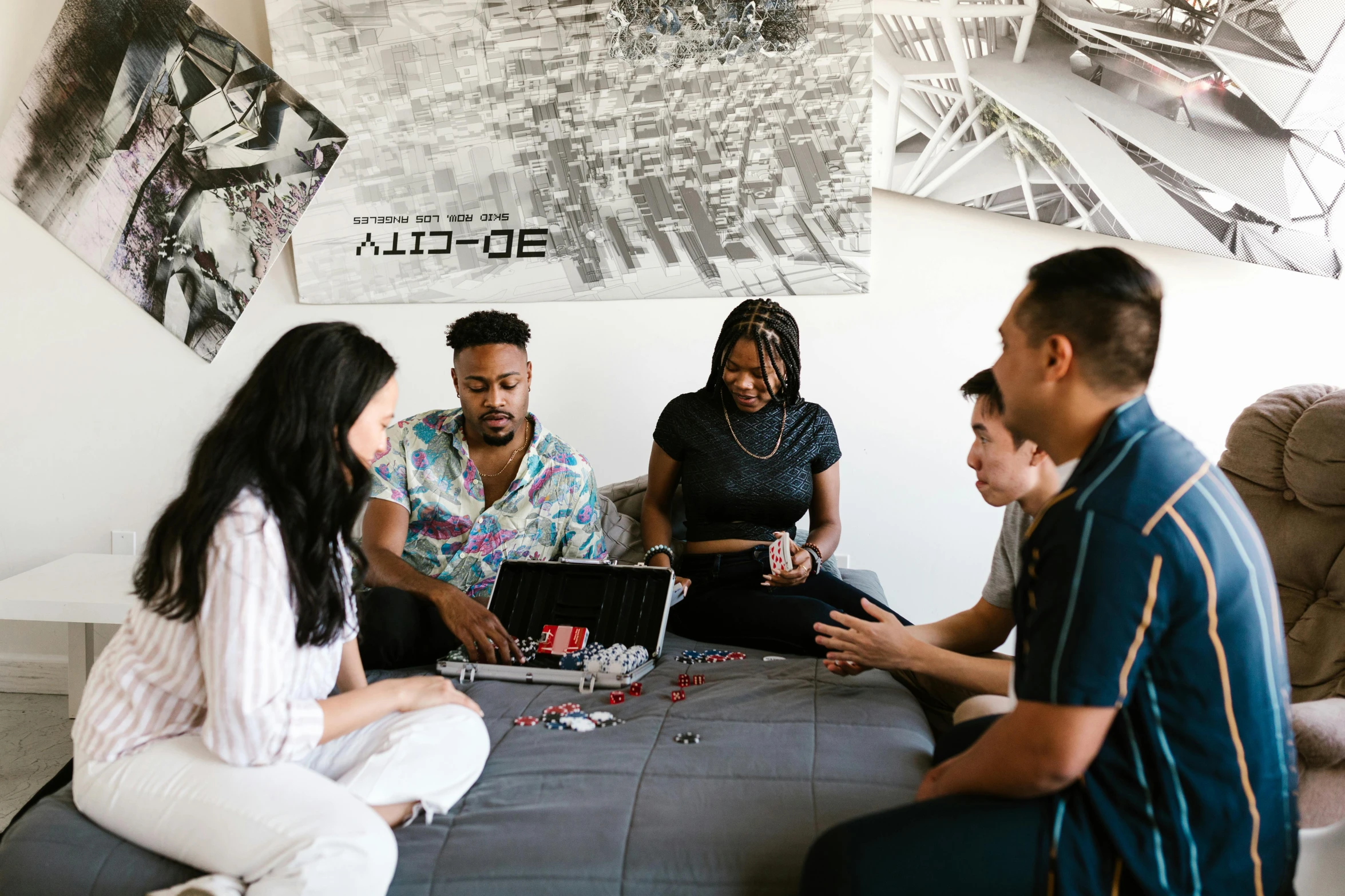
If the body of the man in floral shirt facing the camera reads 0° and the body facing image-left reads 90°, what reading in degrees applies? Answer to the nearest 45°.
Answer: approximately 0°

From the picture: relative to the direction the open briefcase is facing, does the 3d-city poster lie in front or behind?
behind

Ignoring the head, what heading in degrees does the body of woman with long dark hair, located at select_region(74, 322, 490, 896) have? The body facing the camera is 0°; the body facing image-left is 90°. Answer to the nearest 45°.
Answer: approximately 270°

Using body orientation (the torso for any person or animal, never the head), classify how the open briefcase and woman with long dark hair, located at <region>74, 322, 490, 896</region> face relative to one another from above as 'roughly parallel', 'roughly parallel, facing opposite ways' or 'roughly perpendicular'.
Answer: roughly perpendicular

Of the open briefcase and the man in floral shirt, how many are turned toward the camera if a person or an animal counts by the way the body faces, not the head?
2
